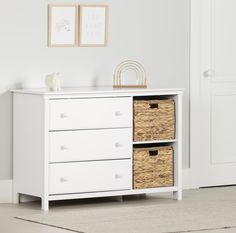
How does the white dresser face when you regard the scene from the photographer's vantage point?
facing the viewer and to the right of the viewer

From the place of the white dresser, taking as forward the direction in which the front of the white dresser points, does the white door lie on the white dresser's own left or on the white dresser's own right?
on the white dresser's own left
